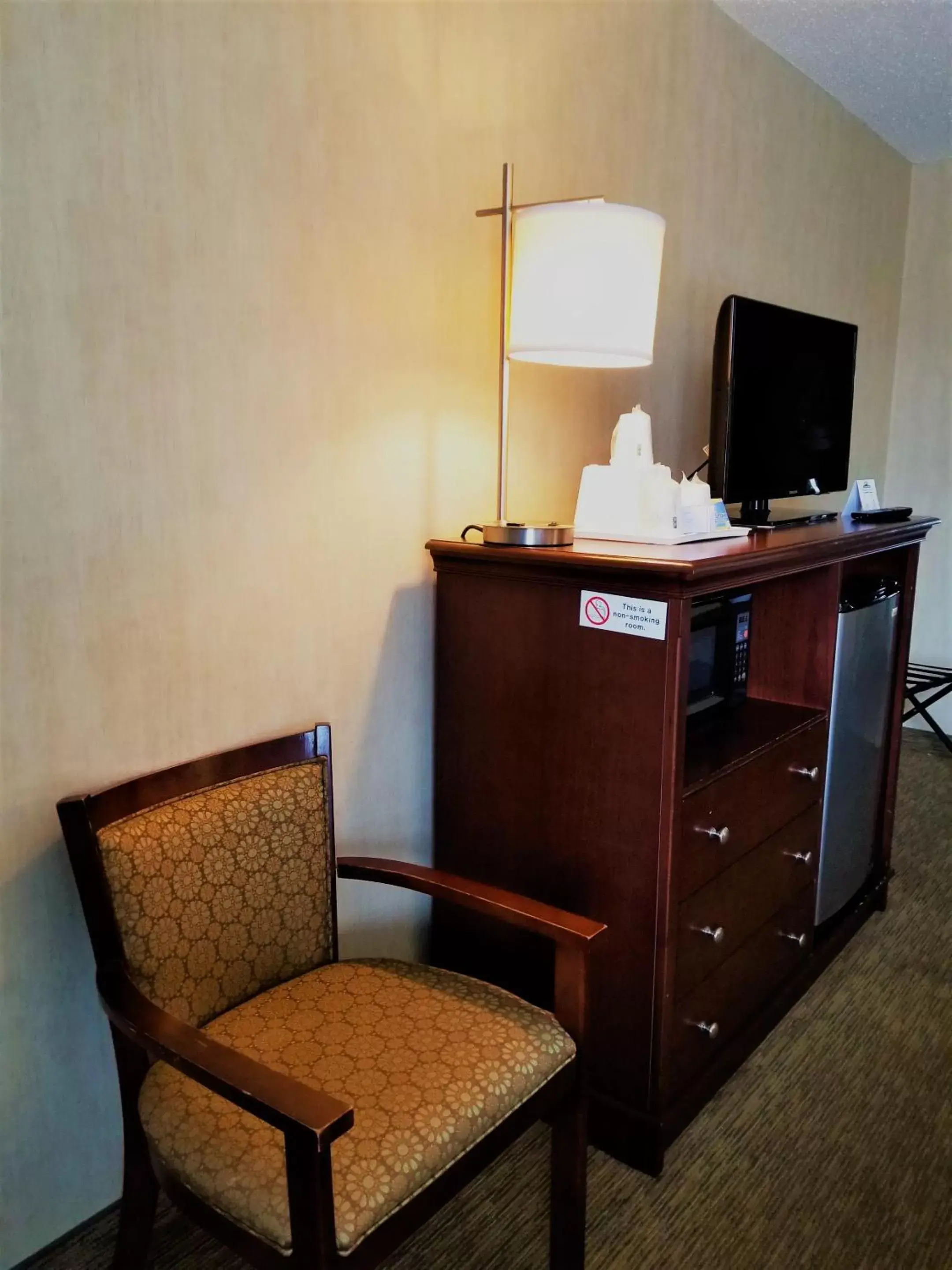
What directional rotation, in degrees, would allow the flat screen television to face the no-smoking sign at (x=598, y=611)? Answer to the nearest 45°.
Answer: approximately 45° to its right

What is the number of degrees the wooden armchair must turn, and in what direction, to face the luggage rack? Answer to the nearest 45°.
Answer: approximately 90° to its left

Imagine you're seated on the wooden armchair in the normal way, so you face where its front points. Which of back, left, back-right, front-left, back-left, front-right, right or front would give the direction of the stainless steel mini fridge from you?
left

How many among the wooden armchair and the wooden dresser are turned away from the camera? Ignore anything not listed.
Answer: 0

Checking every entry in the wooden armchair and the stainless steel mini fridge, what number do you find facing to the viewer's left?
0

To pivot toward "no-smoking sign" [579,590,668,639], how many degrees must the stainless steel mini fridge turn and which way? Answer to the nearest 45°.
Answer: approximately 45° to its right

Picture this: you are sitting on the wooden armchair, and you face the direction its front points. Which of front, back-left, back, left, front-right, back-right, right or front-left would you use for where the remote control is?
left

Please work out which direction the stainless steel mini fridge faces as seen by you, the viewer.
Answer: facing the viewer and to the right of the viewer

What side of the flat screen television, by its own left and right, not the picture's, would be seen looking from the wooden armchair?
right

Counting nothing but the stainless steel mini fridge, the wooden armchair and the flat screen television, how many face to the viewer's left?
0

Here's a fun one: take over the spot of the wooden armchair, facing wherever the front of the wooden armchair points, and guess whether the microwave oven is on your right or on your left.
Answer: on your left

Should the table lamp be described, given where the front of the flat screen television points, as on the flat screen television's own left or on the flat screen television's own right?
on the flat screen television's own right
